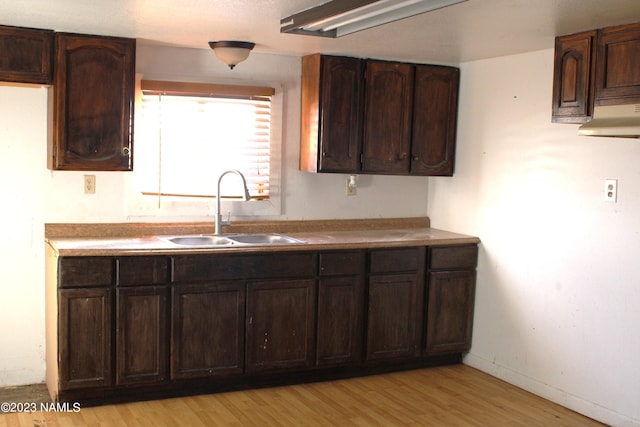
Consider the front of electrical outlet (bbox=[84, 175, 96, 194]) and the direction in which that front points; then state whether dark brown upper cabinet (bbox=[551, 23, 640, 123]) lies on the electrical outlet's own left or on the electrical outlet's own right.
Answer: on the electrical outlet's own left

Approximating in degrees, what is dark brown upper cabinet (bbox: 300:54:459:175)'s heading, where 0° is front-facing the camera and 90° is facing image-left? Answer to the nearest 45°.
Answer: approximately 315°

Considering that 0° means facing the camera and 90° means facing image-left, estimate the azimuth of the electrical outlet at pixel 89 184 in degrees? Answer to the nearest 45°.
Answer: approximately 0°

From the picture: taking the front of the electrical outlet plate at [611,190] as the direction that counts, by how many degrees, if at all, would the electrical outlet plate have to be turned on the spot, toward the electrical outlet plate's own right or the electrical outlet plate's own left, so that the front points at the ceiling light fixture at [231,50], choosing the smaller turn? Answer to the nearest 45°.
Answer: approximately 45° to the electrical outlet plate's own right

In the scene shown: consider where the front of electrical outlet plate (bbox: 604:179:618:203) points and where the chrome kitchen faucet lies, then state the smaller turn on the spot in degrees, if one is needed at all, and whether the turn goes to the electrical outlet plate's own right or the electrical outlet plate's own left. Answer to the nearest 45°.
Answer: approximately 45° to the electrical outlet plate's own right

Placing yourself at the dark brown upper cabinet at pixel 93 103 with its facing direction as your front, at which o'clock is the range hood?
The range hood is roughly at 10 o'clock from the dark brown upper cabinet.

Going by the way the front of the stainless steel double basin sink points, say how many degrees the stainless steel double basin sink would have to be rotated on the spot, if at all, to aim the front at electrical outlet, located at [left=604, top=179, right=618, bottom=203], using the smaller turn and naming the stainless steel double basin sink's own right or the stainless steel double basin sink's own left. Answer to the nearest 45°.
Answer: approximately 90° to the stainless steel double basin sink's own left

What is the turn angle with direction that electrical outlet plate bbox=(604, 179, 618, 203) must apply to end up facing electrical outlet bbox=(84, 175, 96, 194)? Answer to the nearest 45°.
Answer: approximately 45° to its right
